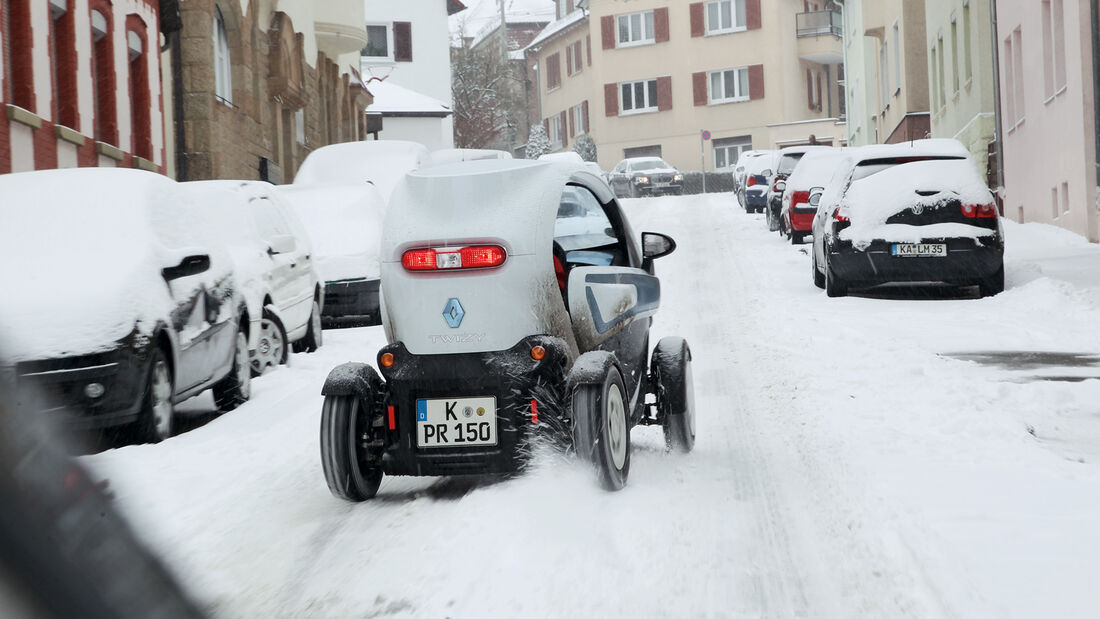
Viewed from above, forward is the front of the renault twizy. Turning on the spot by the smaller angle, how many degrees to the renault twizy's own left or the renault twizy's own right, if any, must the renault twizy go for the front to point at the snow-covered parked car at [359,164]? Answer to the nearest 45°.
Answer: approximately 45° to the renault twizy's own left

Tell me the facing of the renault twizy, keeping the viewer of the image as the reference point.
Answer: facing away from the viewer and to the right of the viewer

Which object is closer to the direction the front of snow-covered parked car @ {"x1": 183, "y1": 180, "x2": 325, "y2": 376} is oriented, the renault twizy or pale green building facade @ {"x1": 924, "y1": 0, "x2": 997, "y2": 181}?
the renault twizy

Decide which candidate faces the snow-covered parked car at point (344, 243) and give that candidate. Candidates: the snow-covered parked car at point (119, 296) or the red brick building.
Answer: the red brick building

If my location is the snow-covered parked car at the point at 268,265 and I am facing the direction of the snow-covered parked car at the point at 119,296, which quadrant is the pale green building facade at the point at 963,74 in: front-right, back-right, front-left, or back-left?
back-left

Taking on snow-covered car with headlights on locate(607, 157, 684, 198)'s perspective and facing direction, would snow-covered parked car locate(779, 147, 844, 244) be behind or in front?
in front

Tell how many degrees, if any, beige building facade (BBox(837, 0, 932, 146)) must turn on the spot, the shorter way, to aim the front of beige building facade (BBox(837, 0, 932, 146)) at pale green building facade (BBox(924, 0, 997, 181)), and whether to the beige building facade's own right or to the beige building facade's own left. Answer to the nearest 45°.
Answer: approximately 45° to the beige building facade's own left

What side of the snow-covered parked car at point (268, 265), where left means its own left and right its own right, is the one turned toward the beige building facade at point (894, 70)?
back

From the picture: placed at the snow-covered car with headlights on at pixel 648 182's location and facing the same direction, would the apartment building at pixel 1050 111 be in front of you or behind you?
in front

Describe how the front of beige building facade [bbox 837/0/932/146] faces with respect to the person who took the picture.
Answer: facing the viewer and to the left of the viewer

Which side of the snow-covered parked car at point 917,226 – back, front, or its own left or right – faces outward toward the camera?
back

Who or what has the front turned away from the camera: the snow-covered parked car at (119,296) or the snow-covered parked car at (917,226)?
the snow-covered parked car at (917,226)

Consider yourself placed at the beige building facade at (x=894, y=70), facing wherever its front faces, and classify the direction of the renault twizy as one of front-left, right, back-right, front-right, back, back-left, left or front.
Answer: front-left

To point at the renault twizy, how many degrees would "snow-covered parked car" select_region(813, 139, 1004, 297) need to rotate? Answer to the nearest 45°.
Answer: approximately 180°

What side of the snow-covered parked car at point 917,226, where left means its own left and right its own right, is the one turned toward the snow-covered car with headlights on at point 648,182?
front

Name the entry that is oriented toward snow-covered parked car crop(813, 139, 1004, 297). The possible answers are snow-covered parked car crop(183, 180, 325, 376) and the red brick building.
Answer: the red brick building

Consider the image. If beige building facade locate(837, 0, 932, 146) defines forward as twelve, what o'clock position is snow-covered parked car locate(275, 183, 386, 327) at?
The snow-covered parked car is roughly at 11 o'clock from the beige building facade.
